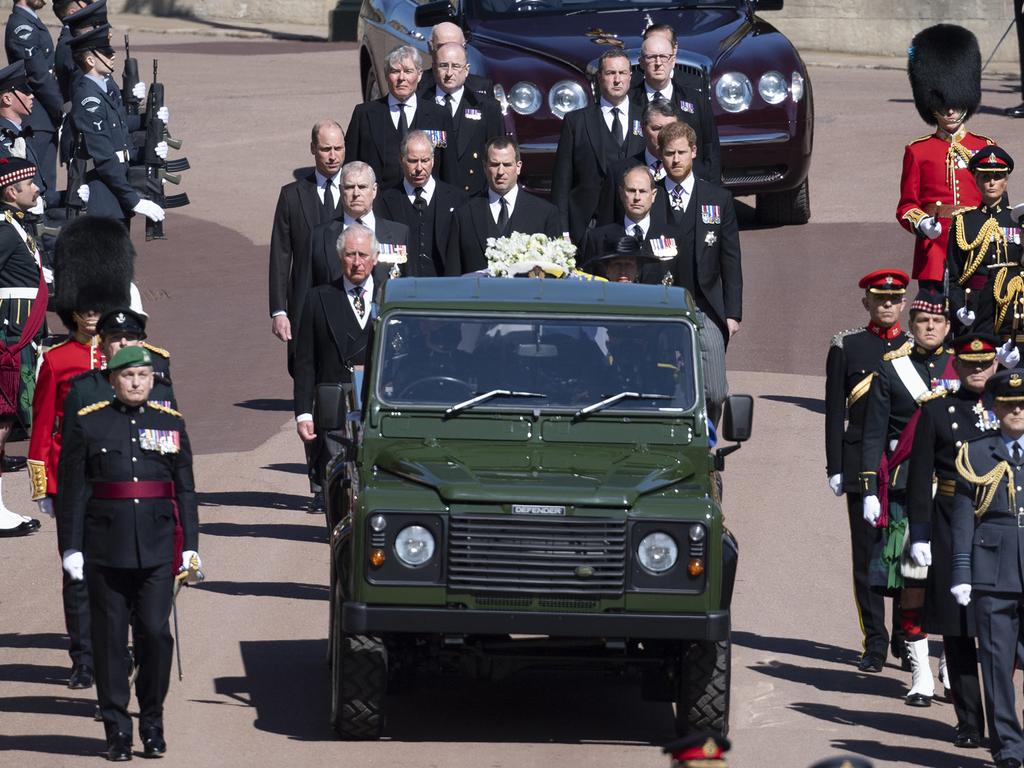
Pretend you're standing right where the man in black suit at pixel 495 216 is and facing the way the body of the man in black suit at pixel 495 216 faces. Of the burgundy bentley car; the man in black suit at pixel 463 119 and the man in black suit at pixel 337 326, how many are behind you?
2

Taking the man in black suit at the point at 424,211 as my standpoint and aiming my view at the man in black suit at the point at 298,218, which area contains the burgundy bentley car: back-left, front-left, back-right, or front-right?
back-right

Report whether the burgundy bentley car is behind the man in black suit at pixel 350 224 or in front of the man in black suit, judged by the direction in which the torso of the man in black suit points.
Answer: behind

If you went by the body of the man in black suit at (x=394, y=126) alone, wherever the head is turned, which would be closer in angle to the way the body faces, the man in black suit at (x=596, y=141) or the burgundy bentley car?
the man in black suit

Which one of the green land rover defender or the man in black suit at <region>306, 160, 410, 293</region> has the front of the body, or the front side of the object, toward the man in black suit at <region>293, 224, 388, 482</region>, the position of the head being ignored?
the man in black suit at <region>306, 160, 410, 293</region>

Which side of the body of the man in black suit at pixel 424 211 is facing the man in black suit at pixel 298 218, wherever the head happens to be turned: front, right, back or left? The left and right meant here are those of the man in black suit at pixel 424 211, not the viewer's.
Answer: right

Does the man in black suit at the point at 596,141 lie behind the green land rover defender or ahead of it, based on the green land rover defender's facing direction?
behind
